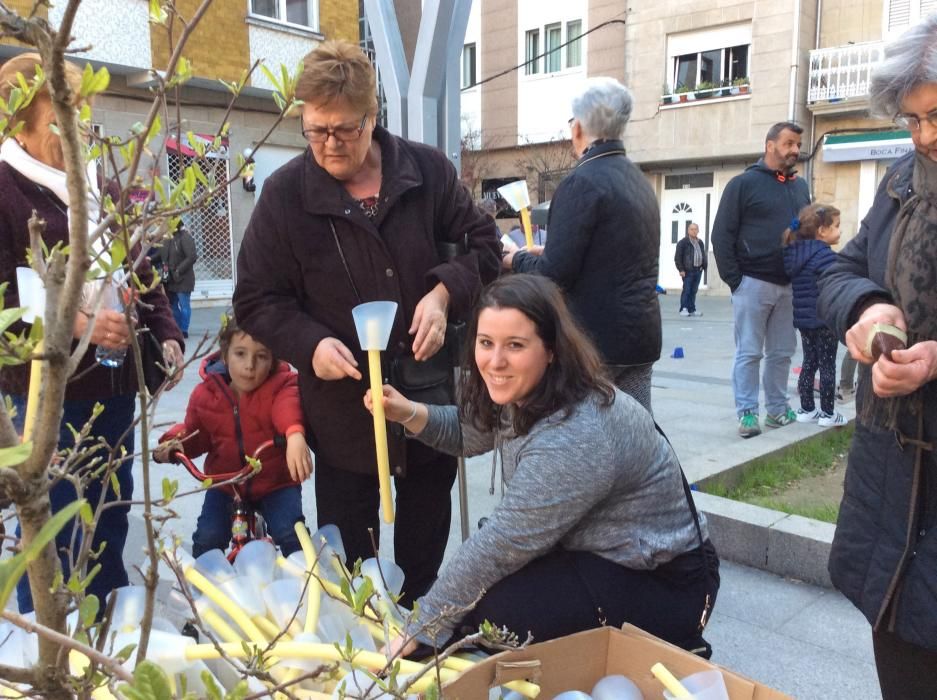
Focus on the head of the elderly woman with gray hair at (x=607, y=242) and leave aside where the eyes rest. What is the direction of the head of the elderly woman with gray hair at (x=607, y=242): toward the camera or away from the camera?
away from the camera

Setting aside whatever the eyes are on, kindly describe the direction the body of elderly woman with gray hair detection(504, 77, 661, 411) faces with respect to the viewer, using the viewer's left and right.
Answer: facing away from the viewer and to the left of the viewer

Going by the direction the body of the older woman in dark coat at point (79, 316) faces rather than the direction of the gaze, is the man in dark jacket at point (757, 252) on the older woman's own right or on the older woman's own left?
on the older woman's own left

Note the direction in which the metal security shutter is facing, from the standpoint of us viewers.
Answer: facing the viewer

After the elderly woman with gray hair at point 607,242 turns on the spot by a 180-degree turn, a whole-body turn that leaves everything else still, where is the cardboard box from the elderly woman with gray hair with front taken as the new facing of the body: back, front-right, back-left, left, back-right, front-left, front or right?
front-right

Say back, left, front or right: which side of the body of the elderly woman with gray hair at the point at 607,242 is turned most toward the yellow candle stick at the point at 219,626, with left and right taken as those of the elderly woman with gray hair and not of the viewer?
left

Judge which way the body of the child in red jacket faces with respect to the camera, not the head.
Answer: toward the camera

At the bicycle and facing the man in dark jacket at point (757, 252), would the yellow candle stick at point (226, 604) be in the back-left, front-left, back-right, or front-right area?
back-right

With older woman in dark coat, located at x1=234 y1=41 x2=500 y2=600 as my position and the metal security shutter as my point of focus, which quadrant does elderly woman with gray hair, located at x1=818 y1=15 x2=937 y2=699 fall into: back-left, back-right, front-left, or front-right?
back-right

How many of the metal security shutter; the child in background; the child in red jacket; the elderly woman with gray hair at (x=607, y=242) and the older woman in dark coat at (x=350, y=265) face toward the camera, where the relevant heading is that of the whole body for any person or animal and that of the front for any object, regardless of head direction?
3

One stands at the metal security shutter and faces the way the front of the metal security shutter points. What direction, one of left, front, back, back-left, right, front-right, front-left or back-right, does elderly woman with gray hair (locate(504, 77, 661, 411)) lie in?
front
